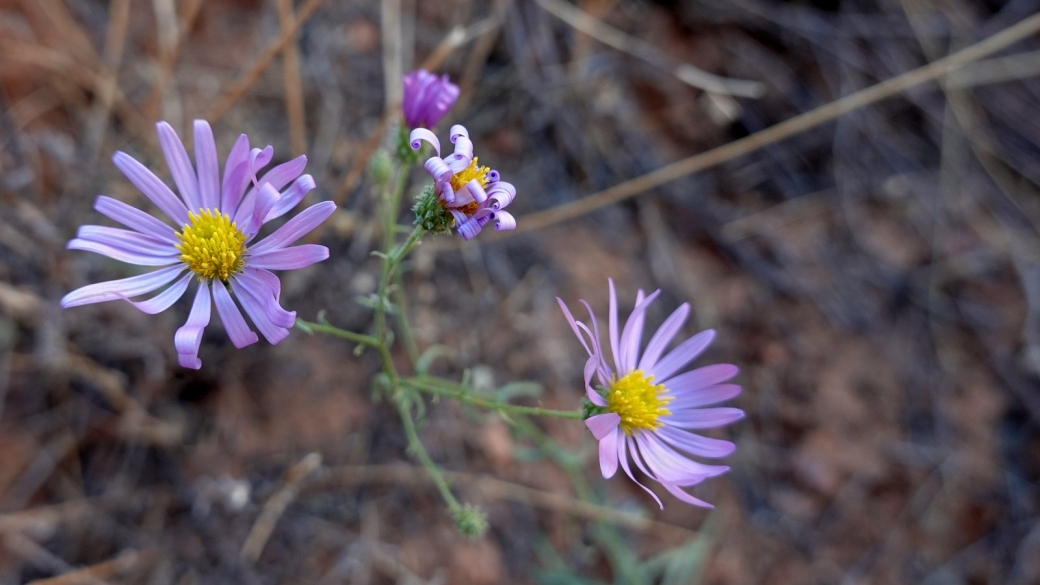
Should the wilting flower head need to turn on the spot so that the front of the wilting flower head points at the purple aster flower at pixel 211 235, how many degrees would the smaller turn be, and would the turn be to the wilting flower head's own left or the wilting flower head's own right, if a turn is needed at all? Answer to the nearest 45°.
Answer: approximately 135° to the wilting flower head's own right

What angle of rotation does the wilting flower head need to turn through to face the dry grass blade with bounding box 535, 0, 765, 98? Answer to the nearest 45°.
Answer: approximately 90° to its left

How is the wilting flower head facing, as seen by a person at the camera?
facing the viewer and to the right of the viewer
